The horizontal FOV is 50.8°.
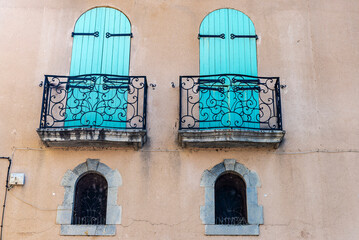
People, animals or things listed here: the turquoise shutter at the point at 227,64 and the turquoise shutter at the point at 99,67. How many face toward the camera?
2

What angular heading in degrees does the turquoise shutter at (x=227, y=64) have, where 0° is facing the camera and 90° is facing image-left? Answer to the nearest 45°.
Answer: approximately 0°

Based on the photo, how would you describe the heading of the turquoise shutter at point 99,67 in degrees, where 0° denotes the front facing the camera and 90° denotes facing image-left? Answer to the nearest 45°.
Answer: approximately 0°

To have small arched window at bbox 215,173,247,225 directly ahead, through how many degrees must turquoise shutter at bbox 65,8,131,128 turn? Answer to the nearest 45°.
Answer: approximately 90° to its left

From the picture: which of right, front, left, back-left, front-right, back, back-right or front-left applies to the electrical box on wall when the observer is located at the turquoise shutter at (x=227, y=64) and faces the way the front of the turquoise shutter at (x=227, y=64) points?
right

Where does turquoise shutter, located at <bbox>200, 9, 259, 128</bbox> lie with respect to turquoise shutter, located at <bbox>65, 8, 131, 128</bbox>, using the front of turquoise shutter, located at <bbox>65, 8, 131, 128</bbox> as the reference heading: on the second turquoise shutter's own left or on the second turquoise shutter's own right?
on the second turquoise shutter's own left
